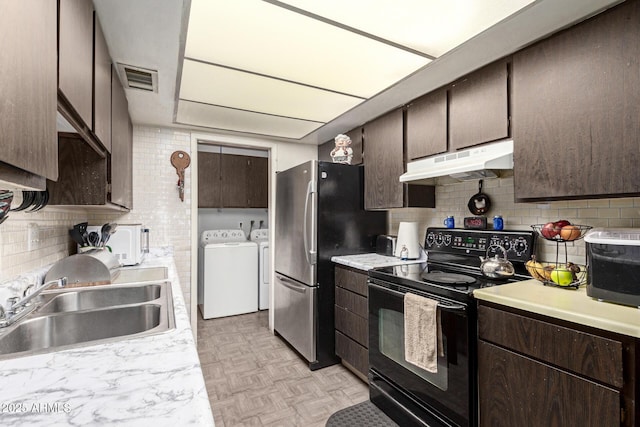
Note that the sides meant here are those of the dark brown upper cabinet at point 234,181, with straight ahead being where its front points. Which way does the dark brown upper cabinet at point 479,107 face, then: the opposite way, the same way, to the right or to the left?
to the right

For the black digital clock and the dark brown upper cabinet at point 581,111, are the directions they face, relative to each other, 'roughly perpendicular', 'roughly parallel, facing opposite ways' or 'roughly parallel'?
roughly parallel

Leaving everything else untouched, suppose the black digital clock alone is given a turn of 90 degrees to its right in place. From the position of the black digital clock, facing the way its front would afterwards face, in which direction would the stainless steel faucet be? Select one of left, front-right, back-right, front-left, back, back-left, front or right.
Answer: left

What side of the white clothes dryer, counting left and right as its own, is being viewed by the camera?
front

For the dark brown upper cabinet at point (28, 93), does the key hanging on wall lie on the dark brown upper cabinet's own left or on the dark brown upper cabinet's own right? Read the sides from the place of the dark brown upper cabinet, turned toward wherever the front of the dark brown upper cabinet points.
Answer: on the dark brown upper cabinet's own left

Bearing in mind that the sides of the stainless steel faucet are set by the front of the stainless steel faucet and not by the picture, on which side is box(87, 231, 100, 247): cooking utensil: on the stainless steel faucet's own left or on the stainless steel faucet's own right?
on the stainless steel faucet's own left

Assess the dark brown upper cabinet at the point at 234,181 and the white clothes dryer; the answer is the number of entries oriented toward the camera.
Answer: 2

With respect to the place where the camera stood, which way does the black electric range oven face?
facing the viewer and to the left of the viewer

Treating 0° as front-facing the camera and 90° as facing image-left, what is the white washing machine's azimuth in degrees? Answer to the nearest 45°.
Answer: approximately 0°

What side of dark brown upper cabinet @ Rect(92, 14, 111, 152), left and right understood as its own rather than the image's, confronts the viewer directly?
right

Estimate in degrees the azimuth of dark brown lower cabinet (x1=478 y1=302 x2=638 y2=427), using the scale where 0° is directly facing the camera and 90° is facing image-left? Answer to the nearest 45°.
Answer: approximately 45°

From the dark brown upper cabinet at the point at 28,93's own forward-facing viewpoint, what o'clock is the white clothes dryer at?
The white clothes dryer is roughly at 9 o'clock from the dark brown upper cabinet.

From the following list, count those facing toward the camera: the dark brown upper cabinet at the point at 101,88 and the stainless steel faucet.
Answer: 0

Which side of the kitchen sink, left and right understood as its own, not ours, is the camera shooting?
right

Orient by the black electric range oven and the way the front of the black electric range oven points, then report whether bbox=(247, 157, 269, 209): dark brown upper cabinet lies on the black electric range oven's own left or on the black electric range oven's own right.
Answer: on the black electric range oven's own right

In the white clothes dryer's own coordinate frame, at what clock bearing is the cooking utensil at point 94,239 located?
The cooking utensil is roughly at 1 o'clock from the white clothes dryer.

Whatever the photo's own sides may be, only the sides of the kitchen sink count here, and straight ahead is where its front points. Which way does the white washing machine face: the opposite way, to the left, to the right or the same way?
to the right
